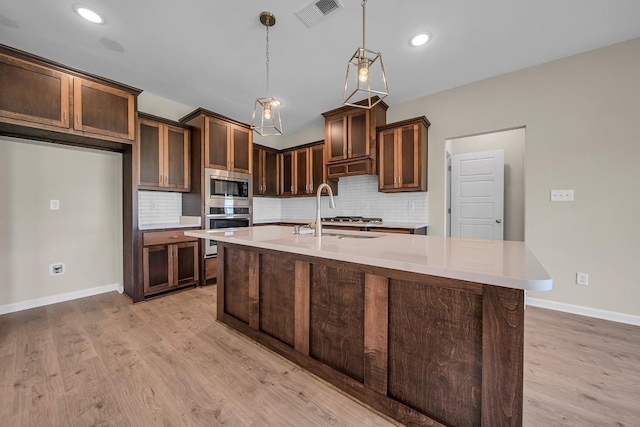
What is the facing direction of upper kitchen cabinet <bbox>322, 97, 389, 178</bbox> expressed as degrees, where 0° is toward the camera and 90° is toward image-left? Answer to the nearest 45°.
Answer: approximately 45°

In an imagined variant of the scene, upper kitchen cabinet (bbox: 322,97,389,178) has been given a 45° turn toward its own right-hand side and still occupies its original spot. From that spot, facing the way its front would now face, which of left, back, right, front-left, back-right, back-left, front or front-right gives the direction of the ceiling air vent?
left

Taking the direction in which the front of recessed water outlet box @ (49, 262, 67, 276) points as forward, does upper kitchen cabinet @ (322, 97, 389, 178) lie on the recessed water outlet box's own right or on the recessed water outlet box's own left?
on the recessed water outlet box's own left

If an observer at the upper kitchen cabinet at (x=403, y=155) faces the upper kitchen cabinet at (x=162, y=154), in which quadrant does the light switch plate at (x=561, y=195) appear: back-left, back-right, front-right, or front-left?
back-left
